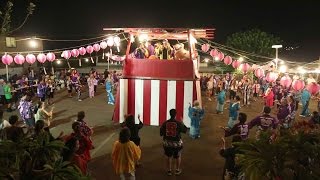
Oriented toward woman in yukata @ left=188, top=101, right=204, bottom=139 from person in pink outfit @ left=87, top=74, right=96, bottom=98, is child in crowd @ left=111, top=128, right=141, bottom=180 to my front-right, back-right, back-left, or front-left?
front-right

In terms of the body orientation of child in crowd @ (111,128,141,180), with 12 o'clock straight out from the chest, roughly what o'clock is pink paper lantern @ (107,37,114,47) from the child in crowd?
The pink paper lantern is roughly at 12 o'clock from the child in crowd.

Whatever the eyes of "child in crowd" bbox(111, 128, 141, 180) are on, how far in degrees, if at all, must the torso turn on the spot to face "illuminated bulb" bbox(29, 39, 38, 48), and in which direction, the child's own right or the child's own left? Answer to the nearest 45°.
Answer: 0° — they already face it

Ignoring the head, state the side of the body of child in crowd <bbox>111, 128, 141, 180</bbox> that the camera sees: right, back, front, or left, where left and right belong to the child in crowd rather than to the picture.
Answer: back

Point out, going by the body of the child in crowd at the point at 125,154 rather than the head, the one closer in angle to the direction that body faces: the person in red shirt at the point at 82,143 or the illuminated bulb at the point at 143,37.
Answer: the illuminated bulb

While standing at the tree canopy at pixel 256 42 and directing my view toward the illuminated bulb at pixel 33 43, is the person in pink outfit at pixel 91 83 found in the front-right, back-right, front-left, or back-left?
front-left

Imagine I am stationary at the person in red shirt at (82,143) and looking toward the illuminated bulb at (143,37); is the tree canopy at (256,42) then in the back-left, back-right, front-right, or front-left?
front-right

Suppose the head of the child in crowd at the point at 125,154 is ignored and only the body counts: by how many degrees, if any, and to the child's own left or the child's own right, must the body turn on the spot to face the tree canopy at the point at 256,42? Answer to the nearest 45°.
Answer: approximately 45° to the child's own right

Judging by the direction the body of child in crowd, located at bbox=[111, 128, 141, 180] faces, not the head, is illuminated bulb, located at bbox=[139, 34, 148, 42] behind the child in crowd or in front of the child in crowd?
in front

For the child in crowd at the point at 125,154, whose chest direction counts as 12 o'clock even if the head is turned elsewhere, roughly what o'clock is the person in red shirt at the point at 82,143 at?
The person in red shirt is roughly at 10 o'clock from the child in crowd.

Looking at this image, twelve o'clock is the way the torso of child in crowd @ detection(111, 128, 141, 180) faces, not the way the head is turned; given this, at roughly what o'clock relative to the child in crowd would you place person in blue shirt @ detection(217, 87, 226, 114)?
The person in blue shirt is roughly at 1 o'clock from the child in crowd.

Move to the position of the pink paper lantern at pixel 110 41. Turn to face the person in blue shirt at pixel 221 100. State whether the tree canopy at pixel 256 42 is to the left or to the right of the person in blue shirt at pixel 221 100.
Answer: left

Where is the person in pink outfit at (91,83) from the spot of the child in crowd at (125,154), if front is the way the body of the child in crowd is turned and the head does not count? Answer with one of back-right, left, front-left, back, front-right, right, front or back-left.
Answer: front

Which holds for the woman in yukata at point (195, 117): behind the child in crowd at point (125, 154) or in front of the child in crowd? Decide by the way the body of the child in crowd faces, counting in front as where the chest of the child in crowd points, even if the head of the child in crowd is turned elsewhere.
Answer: in front

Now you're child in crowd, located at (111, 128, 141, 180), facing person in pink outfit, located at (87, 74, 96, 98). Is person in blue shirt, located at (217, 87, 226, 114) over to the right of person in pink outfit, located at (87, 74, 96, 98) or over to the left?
right
